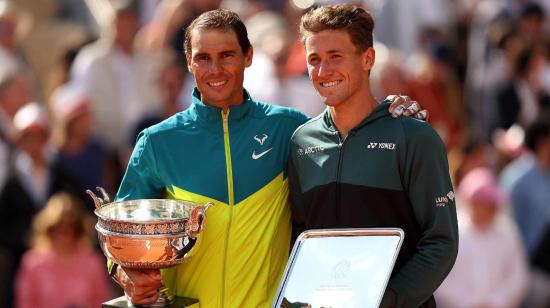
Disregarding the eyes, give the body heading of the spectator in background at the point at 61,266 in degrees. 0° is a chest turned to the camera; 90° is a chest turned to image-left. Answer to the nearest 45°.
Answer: approximately 0°

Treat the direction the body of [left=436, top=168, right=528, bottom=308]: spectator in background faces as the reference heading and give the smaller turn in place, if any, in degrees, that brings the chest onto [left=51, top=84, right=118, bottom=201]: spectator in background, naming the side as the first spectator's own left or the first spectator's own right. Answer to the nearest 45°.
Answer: approximately 90° to the first spectator's own right

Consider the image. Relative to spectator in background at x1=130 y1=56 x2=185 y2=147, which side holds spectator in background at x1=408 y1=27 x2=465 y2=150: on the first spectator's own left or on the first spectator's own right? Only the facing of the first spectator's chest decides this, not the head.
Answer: on the first spectator's own left

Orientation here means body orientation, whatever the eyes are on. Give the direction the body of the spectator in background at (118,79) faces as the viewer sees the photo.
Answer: toward the camera

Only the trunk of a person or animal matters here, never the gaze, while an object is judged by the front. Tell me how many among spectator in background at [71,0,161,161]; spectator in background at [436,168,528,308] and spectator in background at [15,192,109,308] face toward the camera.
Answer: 3

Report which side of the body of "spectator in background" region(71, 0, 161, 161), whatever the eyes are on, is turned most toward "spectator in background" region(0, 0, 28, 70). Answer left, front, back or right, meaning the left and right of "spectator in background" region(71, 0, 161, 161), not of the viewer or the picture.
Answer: right

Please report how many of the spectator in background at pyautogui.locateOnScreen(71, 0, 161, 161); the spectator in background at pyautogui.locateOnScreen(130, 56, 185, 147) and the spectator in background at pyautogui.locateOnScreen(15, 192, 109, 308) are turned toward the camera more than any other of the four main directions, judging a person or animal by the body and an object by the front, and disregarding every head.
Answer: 3

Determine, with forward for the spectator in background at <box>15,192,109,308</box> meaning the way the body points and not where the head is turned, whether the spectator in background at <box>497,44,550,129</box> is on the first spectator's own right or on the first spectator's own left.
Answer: on the first spectator's own left

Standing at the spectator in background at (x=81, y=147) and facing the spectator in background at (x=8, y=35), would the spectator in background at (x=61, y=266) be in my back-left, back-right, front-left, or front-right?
back-left

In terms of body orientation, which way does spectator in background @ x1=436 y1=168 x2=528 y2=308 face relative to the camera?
toward the camera

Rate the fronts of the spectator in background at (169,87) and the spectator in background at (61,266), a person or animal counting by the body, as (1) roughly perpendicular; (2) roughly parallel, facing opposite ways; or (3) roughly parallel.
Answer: roughly parallel

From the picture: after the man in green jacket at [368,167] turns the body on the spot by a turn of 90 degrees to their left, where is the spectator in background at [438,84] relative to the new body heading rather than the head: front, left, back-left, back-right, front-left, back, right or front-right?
back-left

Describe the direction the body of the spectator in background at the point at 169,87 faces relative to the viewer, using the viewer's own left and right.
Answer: facing the viewer
